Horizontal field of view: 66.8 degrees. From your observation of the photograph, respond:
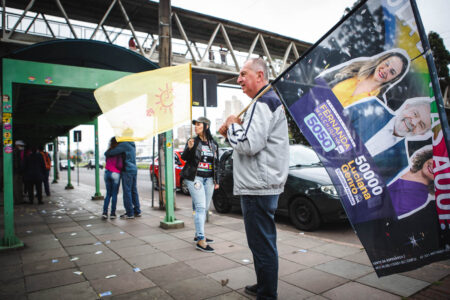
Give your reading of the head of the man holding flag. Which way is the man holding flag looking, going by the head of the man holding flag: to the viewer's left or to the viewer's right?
to the viewer's left

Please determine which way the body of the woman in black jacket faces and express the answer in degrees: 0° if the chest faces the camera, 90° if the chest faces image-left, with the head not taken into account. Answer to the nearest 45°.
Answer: approximately 315°

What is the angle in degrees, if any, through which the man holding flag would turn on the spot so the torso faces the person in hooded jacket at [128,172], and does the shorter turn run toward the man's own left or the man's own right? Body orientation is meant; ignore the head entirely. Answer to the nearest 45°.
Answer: approximately 45° to the man's own right

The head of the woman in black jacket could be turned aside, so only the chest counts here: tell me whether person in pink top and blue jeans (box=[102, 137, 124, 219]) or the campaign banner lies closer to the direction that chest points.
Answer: the campaign banner

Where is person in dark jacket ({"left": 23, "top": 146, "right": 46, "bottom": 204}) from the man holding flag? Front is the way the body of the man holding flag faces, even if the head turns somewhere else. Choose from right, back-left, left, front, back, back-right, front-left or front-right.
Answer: front-right

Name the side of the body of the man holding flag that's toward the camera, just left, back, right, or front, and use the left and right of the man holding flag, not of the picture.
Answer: left

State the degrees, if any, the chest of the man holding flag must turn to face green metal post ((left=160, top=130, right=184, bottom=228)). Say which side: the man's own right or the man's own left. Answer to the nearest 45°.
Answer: approximately 45° to the man's own right

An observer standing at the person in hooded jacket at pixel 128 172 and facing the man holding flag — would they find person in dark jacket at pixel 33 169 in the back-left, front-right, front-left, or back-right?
back-right

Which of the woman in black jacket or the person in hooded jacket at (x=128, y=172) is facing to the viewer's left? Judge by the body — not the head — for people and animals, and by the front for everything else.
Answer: the person in hooded jacket

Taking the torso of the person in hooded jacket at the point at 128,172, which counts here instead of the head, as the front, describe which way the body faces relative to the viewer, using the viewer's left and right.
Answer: facing to the left of the viewer
